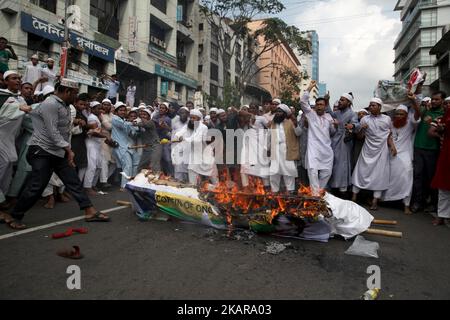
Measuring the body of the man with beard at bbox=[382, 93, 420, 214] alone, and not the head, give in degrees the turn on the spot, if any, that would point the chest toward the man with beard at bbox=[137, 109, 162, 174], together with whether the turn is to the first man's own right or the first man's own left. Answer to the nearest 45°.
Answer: approximately 45° to the first man's own right

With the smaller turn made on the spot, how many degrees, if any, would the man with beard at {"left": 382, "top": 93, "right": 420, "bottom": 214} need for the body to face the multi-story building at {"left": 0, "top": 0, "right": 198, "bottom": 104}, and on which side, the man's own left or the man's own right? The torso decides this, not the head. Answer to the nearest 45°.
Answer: approximately 90° to the man's own right

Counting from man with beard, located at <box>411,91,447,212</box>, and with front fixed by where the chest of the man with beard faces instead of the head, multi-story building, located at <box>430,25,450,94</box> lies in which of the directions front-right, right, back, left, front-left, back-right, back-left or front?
back-right

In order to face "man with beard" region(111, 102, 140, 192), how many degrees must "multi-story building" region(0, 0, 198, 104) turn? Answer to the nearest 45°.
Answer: approximately 45° to its right

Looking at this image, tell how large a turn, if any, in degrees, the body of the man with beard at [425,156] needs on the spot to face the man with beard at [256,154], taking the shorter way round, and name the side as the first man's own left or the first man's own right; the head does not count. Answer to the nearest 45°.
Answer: approximately 45° to the first man's own right
